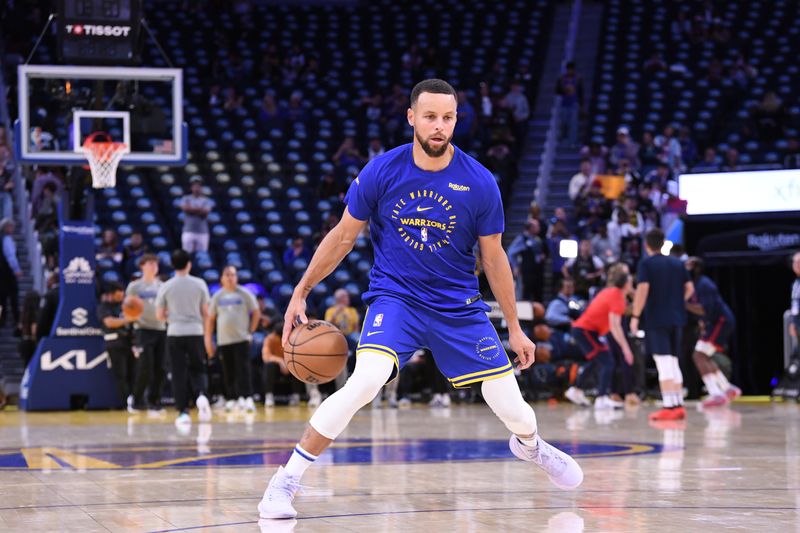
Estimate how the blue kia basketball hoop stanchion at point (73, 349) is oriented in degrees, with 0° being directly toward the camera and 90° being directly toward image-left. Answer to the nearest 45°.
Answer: approximately 0°

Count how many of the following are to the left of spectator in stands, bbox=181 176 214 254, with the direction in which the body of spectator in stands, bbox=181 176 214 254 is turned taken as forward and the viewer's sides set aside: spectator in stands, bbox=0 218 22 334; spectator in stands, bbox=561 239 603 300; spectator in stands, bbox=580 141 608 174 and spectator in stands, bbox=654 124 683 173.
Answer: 3

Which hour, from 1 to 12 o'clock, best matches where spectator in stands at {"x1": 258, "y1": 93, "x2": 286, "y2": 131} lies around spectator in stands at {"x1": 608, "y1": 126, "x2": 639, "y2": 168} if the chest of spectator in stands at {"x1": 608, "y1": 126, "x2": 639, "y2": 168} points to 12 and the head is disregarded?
spectator in stands at {"x1": 258, "y1": 93, "x2": 286, "y2": 131} is roughly at 3 o'clock from spectator in stands at {"x1": 608, "y1": 126, "x2": 639, "y2": 168}.

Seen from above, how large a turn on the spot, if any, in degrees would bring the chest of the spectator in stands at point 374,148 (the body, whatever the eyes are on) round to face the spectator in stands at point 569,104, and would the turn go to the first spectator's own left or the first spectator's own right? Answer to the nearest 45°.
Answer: approximately 135° to the first spectator's own left

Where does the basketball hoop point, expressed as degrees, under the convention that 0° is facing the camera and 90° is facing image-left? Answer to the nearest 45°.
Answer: approximately 0°

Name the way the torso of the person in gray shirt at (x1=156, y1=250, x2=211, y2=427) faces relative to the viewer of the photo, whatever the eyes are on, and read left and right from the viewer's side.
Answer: facing away from the viewer
